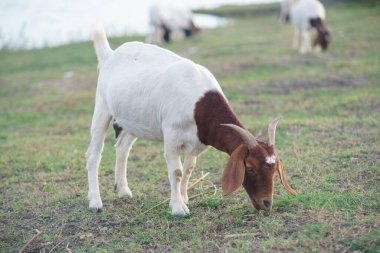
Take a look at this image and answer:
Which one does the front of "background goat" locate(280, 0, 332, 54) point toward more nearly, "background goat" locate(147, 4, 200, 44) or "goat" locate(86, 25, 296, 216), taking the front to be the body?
the goat

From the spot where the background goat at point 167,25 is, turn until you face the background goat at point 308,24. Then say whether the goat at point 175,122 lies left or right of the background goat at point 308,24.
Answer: right

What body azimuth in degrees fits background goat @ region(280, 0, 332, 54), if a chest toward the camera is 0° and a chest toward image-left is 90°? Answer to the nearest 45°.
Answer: approximately 315°

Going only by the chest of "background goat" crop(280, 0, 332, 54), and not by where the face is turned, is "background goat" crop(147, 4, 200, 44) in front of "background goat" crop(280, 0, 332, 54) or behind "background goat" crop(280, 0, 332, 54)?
behind

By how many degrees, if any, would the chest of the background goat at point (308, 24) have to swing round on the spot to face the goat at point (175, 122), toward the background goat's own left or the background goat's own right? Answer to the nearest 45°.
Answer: approximately 45° to the background goat's own right
